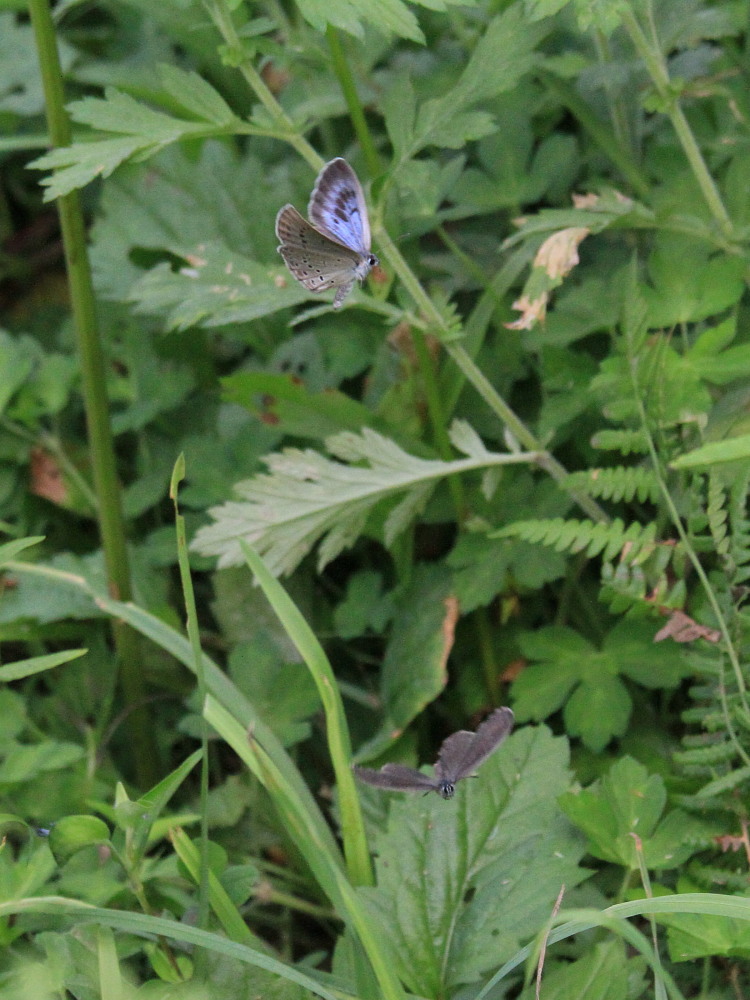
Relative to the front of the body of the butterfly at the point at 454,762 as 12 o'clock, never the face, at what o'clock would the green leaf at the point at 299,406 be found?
The green leaf is roughly at 6 o'clock from the butterfly.

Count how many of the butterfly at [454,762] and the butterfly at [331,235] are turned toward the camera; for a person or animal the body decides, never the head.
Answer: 1

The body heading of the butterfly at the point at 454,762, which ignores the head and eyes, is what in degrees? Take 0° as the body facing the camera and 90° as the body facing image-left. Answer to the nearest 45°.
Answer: approximately 0°

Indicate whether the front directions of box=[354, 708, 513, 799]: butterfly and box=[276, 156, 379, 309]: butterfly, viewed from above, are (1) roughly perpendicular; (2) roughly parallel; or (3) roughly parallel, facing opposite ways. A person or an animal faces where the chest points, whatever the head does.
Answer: roughly perpendicular

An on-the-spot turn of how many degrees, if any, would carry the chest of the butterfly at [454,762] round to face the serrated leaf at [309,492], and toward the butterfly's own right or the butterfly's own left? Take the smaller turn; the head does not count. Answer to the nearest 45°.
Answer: approximately 180°

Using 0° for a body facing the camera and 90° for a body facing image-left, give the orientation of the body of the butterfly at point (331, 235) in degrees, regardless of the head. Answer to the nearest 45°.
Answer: approximately 270°

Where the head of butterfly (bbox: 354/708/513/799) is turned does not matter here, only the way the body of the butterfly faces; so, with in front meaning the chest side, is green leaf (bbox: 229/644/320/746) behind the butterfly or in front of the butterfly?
behind

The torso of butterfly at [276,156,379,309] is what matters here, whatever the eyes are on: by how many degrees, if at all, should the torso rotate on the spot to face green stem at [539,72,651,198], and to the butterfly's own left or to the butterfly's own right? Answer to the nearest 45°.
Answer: approximately 45° to the butterfly's own left
